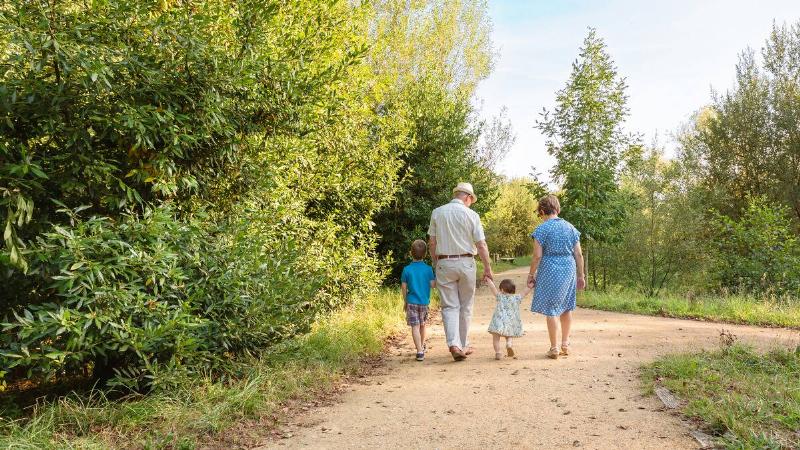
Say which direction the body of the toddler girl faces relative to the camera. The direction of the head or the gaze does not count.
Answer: away from the camera

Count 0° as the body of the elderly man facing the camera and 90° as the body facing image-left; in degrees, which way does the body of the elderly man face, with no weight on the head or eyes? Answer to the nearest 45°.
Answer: approximately 180°

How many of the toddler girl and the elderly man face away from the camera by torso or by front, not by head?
2

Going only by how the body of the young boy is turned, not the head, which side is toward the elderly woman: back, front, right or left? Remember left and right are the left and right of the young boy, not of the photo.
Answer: right

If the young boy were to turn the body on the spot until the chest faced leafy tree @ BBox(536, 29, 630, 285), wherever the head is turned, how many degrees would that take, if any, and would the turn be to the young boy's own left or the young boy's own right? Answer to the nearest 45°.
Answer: approximately 45° to the young boy's own right

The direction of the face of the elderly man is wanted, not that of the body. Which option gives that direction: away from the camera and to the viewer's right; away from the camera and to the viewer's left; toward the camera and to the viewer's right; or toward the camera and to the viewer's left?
away from the camera and to the viewer's right

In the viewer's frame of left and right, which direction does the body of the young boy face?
facing away from the viewer

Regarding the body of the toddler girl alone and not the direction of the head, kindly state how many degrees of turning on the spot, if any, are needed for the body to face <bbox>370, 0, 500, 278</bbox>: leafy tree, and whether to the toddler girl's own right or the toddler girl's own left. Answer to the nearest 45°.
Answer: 0° — they already face it

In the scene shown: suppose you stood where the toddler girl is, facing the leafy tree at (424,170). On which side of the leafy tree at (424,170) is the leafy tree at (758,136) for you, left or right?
right

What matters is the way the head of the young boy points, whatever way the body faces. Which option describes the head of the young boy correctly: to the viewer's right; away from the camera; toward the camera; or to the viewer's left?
away from the camera
